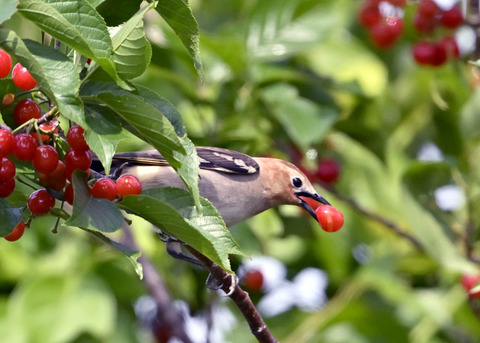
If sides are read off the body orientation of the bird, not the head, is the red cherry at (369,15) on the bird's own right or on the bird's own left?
on the bird's own left

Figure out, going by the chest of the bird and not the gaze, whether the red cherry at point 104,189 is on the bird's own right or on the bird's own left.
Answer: on the bird's own right

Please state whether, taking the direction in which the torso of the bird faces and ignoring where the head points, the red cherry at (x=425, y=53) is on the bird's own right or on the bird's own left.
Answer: on the bird's own left

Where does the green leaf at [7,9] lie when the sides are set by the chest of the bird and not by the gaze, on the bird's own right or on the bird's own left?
on the bird's own right

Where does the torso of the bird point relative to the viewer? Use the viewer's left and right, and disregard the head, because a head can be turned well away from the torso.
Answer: facing to the right of the viewer

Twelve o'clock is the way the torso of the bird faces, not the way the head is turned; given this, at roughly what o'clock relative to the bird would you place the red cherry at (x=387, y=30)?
The red cherry is roughly at 10 o'clock from the bird.

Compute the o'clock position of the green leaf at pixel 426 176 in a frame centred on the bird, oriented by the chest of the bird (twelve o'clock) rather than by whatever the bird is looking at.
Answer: The green leaf is roughly at 11 o'clock from the bird.

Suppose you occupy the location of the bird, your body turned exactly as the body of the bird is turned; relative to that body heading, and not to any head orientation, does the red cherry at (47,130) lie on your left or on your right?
on your right

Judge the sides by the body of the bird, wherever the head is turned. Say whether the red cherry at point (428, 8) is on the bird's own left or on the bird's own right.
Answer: on the bird's own left

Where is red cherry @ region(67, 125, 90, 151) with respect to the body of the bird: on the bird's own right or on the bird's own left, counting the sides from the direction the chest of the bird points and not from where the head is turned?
on the bird's own right

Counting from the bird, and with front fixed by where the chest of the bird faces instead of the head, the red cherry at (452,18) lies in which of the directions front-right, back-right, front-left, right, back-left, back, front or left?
front-left
